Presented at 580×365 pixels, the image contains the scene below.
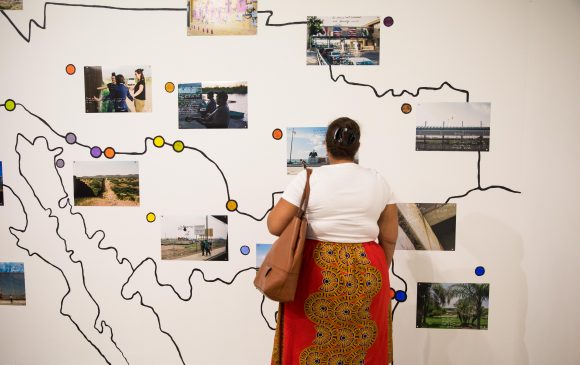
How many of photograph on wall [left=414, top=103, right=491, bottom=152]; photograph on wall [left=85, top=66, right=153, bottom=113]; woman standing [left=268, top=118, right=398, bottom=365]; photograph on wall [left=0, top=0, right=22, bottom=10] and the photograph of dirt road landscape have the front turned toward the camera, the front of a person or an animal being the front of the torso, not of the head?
4

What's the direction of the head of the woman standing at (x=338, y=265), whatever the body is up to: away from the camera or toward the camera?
away from the camera

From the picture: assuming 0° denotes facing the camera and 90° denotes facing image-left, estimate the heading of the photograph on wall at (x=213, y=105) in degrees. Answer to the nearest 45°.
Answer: approximately 0°

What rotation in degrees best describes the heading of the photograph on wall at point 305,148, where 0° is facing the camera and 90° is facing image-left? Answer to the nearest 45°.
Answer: approximately 0°
